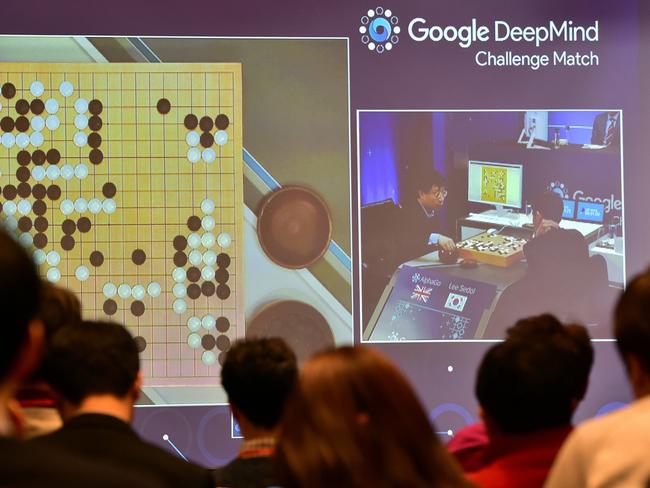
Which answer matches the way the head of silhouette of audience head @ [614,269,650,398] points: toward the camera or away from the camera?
away from the camera

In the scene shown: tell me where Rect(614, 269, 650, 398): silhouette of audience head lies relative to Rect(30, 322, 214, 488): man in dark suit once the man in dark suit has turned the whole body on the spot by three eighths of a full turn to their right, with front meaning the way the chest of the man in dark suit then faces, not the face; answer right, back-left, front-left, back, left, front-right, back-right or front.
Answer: front

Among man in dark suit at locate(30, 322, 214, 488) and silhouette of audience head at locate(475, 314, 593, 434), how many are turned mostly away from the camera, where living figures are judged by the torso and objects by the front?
2

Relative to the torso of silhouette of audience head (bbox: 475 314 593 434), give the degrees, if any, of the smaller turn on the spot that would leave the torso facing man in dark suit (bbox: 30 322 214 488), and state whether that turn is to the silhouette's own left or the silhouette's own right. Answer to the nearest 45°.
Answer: approximately 90° to the silhouette's own left

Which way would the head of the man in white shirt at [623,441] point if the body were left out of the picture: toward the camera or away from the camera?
away from the camera

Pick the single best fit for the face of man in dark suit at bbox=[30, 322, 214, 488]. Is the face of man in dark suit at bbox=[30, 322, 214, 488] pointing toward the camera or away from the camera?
away from the camera

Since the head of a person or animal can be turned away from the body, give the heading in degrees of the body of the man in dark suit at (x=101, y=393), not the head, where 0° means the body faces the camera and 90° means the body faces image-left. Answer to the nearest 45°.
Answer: approximately 180°

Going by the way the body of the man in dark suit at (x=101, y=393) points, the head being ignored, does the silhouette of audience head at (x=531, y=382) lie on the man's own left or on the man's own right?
on the man's own right

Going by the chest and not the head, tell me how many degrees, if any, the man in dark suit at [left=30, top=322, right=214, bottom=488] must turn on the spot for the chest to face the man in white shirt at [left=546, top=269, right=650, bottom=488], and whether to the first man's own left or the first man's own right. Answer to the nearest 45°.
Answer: approximately 135° to the first man's own right

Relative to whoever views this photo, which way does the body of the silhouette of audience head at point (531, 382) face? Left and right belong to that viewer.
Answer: facing away from the viewer

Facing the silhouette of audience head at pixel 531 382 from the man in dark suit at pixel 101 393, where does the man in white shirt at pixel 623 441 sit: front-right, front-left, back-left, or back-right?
front-right
